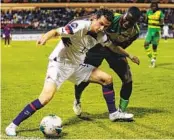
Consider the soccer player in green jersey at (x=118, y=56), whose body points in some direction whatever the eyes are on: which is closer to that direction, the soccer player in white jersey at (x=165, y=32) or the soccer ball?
the soccer ball

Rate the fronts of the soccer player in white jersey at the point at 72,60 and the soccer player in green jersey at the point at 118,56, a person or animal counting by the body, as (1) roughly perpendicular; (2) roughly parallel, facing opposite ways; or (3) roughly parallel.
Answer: roughly parallel

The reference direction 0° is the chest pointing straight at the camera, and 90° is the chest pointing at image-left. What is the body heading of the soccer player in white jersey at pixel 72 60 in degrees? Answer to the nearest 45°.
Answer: approximately 315°

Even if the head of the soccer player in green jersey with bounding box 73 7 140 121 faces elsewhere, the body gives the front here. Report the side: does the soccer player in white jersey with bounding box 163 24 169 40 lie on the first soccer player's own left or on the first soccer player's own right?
on the first soccer player's own left

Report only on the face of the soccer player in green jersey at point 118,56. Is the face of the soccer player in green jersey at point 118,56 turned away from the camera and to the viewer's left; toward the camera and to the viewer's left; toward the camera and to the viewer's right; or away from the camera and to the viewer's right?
toward the camera and to the viewer's left

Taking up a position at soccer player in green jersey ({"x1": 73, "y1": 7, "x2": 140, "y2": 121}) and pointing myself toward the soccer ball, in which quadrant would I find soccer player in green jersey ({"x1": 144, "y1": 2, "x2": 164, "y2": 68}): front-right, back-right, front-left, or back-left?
back-right

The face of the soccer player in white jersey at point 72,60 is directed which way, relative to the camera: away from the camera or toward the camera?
toward the camera

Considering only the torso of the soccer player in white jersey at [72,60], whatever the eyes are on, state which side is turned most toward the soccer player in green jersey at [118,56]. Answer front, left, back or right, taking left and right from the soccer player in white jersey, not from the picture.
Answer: left

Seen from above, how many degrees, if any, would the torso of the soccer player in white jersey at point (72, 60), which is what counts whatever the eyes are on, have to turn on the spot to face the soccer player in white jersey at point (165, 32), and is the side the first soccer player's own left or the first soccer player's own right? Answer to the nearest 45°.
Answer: approximately 135° to the first soccer player's own left
